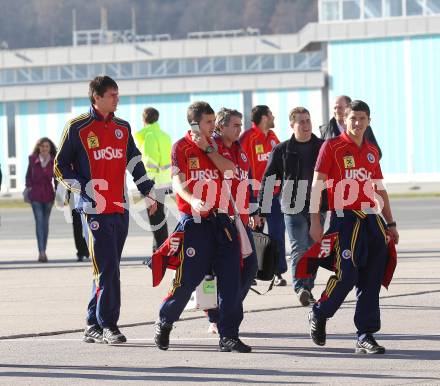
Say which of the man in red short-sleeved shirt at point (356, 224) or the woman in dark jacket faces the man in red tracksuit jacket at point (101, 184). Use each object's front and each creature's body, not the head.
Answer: the woman in dark jacket

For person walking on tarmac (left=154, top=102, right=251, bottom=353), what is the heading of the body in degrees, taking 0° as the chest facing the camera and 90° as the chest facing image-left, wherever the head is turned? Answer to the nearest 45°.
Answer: approximately 315°

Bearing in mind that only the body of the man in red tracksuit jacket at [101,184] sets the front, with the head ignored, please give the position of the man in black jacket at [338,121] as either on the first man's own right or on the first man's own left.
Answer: on the first man's own left

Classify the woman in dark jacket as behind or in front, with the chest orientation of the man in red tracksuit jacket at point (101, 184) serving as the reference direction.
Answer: behind

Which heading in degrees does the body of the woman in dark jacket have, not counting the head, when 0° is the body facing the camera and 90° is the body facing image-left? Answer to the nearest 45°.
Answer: approximately 0°
